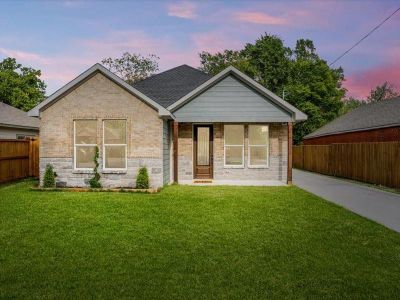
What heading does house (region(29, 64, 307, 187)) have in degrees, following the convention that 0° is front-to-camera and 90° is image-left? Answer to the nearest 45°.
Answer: approximately 0°

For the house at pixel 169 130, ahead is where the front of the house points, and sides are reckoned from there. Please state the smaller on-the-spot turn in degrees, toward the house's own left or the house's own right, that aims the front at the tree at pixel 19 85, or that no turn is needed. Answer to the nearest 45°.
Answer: approximately 135° to the house's own right

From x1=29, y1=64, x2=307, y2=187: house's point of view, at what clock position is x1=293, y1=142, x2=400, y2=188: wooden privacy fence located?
The wooden privacy fence is roughly at 9 o'clock from the house.

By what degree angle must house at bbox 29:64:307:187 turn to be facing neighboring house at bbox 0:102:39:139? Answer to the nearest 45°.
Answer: approximately 135° to its right

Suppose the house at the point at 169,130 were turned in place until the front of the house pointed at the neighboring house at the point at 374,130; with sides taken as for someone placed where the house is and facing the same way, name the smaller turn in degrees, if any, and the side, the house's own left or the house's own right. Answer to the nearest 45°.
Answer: approximately 90° to the house's own left
